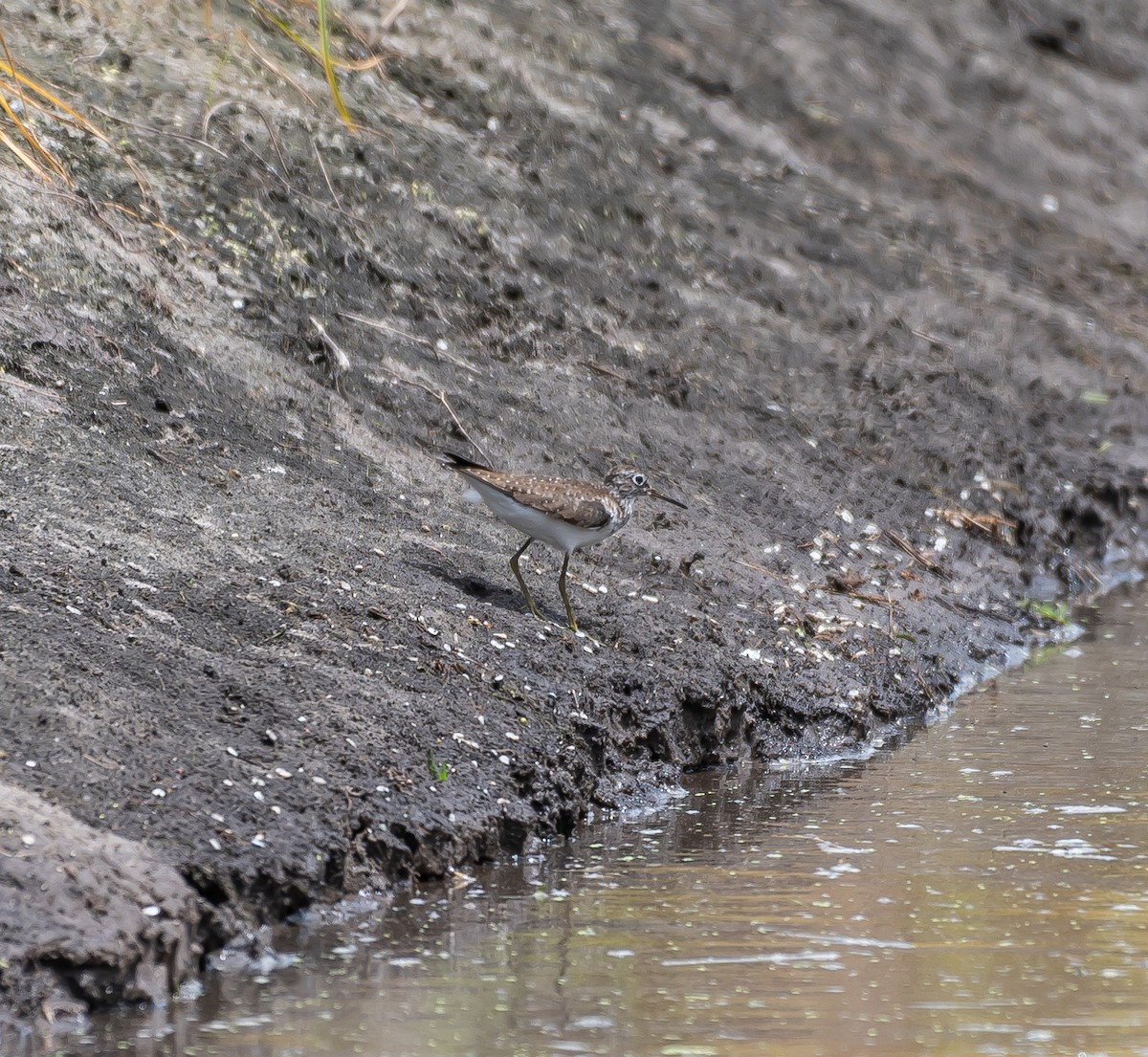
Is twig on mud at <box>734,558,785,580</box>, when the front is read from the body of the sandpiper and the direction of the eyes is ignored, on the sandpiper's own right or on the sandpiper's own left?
on the sandpiper's own left

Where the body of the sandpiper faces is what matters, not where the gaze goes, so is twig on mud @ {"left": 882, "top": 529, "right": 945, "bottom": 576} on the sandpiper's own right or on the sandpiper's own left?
on the sandpiper's own left

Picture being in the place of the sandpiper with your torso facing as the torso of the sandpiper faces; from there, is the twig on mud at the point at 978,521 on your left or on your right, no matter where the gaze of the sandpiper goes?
on your left

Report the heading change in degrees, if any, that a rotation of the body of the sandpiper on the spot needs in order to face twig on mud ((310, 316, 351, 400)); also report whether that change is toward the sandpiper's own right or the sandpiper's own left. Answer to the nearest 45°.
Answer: approximately 135° to the sandpiper's own left

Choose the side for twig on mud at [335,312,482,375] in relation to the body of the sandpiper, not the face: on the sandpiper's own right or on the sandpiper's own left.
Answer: on the sandpiper's own left

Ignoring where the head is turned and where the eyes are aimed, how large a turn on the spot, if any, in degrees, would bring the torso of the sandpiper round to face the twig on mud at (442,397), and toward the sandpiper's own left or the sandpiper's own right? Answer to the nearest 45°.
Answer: approximately 90° to the sandpiper's own left

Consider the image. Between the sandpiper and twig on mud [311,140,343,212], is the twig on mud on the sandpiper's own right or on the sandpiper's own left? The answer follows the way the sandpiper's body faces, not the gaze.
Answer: on the sandpiper's own left

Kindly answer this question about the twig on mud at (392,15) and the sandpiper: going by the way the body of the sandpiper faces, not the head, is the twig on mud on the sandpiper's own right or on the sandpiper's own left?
on the sandpiper's own left

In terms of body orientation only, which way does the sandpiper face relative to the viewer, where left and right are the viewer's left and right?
facing to the right of the viewer
